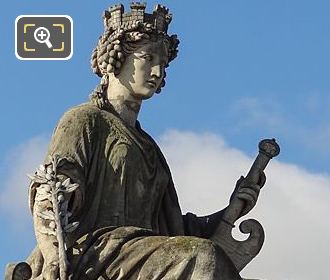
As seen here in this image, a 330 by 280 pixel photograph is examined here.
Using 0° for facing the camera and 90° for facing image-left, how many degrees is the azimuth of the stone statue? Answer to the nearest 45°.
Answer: approximately 315°
